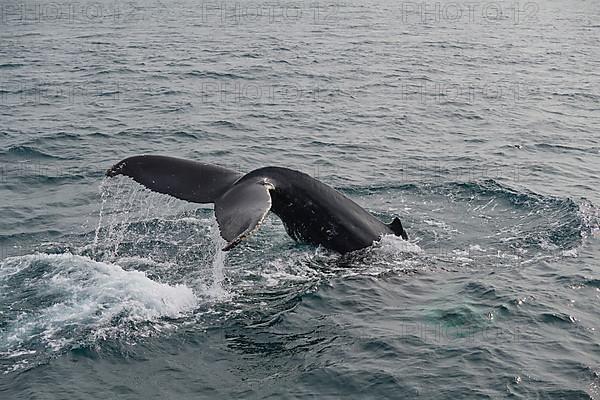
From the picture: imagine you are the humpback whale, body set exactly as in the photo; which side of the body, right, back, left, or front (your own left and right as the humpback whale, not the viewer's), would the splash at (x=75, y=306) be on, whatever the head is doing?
back

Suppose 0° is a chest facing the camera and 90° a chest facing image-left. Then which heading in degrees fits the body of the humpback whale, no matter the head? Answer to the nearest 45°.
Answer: approximately 270°
